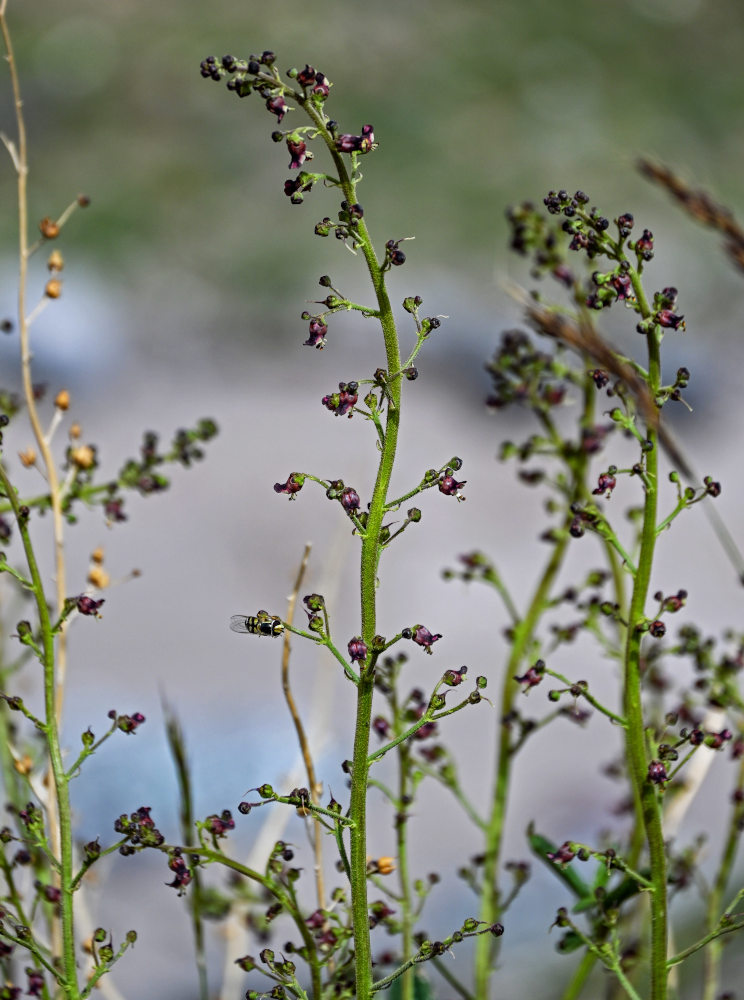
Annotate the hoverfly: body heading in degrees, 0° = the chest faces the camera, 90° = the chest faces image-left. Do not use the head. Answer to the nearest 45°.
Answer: approximately 270°
